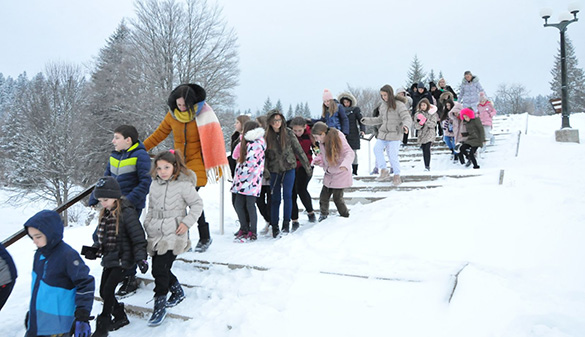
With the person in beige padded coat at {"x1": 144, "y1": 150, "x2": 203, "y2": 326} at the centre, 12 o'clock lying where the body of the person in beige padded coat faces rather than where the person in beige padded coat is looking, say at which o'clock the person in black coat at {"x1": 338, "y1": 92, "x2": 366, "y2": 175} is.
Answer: The person in black coat is roughly at 6 o'clock from the person in beige padded coat.

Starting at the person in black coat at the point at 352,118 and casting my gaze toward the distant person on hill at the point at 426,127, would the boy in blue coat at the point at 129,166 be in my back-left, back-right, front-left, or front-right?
back-right

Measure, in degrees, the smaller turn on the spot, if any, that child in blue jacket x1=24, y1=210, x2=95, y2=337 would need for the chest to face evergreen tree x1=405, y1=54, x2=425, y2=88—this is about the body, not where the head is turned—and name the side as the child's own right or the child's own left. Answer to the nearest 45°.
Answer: approximately 180°

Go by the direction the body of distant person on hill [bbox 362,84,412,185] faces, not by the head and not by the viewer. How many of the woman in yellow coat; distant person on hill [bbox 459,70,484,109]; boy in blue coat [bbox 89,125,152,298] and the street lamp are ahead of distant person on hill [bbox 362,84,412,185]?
2

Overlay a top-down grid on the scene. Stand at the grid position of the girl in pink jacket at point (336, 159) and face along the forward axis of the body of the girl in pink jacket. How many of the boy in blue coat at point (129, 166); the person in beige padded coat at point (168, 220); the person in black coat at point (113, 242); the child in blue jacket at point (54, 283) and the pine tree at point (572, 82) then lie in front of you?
4

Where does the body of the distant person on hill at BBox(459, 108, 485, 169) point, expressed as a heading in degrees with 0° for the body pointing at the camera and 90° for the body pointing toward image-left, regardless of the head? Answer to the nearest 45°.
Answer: approximately 45°

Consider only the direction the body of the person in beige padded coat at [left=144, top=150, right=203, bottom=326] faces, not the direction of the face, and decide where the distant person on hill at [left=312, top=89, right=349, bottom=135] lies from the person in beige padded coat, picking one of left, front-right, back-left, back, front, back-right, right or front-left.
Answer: back

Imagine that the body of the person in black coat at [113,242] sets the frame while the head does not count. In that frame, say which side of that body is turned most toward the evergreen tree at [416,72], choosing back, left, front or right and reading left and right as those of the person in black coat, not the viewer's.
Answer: back

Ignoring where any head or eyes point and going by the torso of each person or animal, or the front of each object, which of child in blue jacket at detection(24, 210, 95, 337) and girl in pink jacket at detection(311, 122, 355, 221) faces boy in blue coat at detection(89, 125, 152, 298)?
the girl in pink jacket

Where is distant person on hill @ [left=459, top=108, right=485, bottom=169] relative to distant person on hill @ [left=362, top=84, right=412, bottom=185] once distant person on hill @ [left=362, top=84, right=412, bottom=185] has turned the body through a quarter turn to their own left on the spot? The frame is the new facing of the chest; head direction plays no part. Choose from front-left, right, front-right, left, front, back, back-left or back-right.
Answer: left
